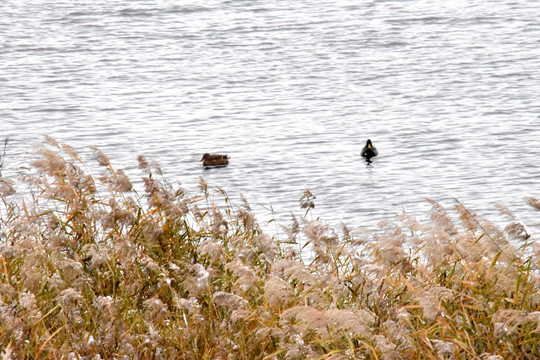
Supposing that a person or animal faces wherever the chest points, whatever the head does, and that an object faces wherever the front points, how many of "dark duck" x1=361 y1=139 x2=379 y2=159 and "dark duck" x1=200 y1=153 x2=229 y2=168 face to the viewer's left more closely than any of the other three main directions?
1

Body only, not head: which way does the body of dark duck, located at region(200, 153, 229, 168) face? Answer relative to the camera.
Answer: to the viewer's left

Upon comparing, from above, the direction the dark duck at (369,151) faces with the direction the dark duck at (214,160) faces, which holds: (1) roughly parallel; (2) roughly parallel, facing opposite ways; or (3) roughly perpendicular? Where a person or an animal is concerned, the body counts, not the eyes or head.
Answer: roughly perpendicular

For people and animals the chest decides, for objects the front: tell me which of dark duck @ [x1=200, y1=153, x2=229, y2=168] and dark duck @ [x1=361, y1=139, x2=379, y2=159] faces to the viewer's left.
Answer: dark duck @ [x1=200, y1=153, x2=229, y2=168]

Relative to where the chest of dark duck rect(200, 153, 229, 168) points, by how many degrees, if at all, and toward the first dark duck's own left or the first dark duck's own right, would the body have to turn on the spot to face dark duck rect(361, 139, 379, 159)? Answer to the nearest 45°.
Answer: approximately 180°
